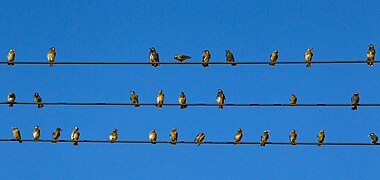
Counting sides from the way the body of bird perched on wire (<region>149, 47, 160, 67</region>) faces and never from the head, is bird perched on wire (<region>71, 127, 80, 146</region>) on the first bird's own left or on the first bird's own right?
on the first bird's own right

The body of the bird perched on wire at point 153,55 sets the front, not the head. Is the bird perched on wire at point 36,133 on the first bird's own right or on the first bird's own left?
on the first bird's own right

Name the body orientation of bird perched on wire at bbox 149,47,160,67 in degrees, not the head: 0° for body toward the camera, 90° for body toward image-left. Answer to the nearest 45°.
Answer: approximately 45°

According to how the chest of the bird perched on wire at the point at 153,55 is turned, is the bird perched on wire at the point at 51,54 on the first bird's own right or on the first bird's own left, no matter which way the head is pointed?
on the first bird's own right
